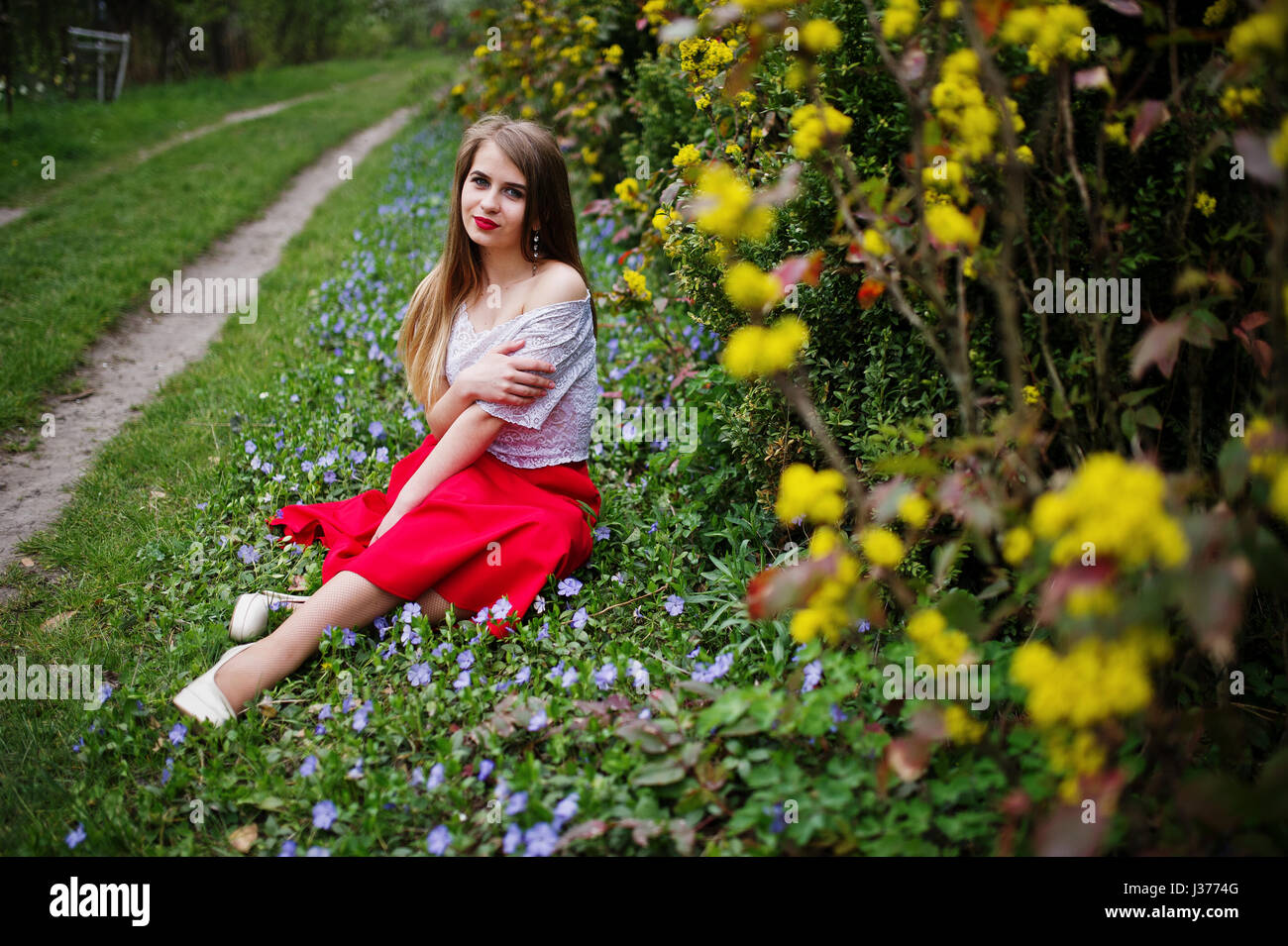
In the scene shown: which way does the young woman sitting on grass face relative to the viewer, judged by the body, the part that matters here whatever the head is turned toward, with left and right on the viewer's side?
facing the viewer and to the left of the viewer

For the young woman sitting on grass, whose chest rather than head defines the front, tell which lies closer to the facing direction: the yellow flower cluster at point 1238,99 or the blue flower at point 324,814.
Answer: the blue flower

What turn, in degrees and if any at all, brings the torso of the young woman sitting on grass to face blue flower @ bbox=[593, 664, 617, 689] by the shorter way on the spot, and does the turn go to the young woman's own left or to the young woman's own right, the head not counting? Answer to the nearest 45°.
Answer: approximately 45° to the young woman's own left

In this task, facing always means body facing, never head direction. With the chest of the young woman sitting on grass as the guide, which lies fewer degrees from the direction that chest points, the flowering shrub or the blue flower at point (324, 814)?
the blue flower
